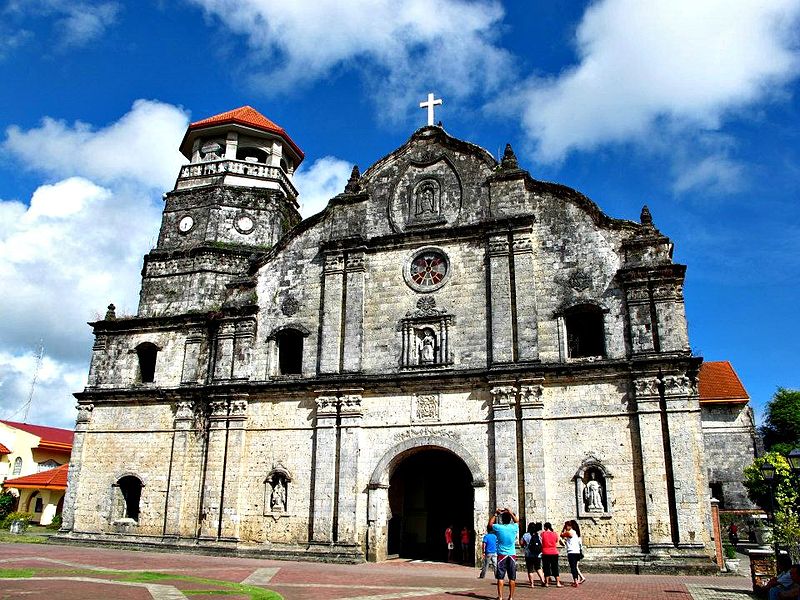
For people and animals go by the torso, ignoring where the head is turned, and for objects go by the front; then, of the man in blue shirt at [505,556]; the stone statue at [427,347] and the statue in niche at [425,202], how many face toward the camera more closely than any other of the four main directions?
2

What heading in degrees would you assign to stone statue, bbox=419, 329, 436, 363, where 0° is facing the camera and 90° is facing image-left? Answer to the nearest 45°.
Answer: approximately 0°

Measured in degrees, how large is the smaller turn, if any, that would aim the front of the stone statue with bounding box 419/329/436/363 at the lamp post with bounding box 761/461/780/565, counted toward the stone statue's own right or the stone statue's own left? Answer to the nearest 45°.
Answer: approximately 45° to the stone statue's own left

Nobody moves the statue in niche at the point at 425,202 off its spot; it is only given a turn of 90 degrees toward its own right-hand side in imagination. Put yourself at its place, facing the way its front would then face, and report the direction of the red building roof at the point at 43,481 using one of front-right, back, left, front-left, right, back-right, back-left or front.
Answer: front-right

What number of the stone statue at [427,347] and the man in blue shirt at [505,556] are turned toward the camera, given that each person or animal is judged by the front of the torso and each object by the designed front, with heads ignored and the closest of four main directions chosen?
1

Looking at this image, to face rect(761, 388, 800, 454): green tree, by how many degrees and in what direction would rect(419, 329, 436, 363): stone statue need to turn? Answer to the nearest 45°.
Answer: approximately 135° to its left

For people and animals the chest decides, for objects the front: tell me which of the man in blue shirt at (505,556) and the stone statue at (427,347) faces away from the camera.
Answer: the man in blue shirt

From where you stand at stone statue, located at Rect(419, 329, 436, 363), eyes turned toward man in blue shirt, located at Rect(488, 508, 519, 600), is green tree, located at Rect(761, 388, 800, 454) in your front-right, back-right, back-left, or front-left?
back-left

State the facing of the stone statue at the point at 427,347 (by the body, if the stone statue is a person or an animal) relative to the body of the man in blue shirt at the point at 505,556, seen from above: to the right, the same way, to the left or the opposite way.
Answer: the opposite way

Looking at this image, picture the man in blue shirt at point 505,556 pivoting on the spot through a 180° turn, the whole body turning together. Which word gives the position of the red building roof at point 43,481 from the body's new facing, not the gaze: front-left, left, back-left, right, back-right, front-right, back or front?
back-right

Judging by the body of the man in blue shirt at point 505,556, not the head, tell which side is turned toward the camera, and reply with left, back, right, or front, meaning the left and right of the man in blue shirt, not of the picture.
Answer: back

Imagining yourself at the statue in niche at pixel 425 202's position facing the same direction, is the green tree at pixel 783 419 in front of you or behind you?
behind
